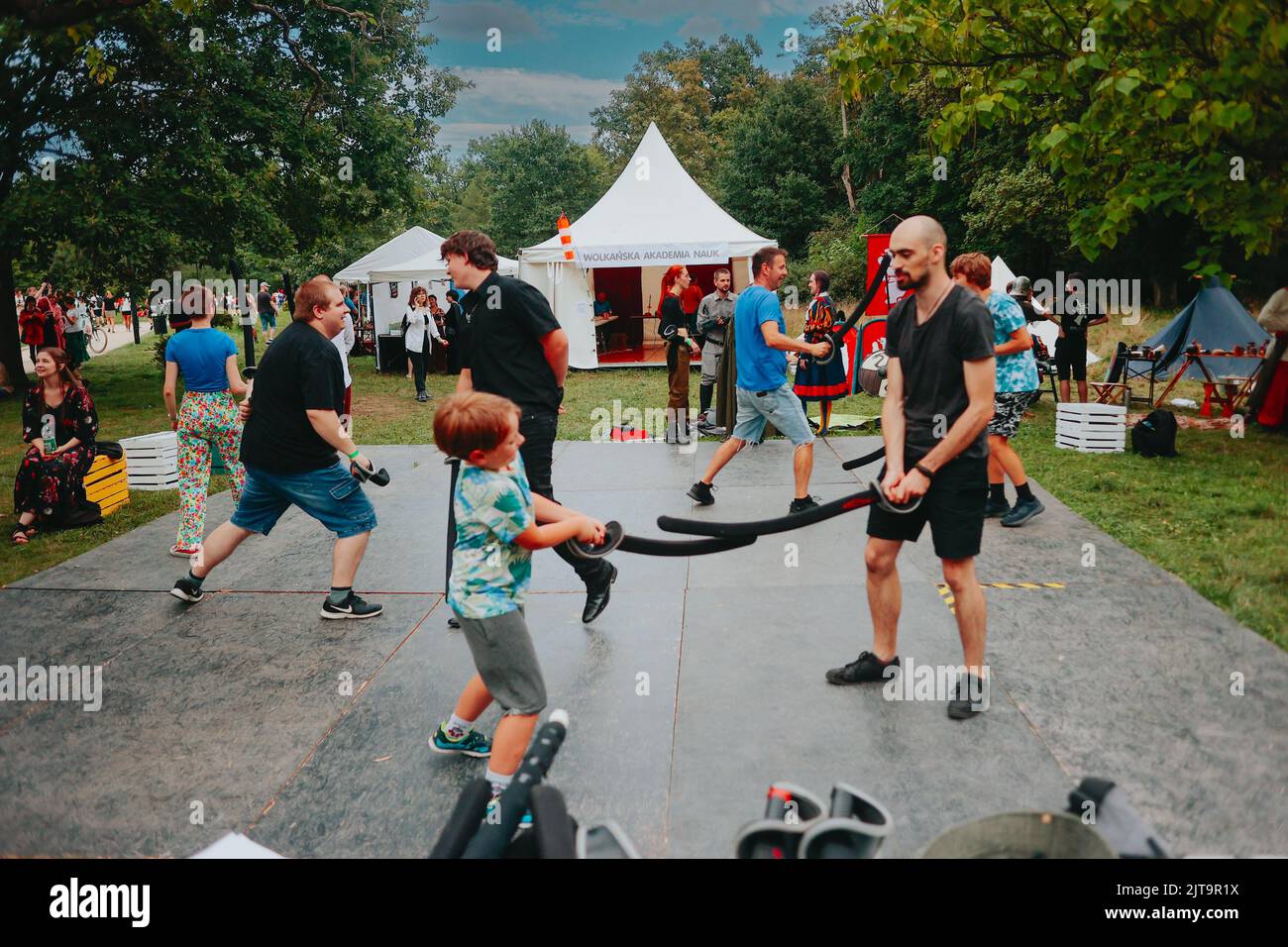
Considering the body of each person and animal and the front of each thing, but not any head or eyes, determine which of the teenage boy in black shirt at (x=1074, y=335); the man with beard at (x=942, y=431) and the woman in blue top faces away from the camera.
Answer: the woman in blue top

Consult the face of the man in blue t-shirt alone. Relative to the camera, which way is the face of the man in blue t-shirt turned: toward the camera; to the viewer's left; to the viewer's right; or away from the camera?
to the viewer's right

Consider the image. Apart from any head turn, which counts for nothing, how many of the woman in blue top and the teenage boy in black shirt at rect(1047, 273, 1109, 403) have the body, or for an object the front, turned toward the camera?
1

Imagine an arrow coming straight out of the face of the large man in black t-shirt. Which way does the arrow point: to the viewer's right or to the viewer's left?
to the viewer's right

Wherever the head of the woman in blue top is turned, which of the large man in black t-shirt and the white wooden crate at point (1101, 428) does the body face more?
the white wooden crate

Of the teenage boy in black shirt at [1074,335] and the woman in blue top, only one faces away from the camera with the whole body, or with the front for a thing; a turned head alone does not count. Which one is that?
the woman in blue top

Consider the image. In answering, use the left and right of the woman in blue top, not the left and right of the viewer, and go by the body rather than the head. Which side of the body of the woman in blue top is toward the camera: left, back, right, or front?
back

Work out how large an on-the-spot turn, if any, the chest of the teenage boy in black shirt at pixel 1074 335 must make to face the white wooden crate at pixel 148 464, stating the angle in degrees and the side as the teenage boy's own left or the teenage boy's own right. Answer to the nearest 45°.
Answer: approximately 45° to the teenage boy's own right

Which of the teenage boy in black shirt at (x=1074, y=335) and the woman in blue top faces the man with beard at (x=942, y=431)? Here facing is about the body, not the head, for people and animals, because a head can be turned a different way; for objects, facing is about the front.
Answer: the teenage boy in black shirt
